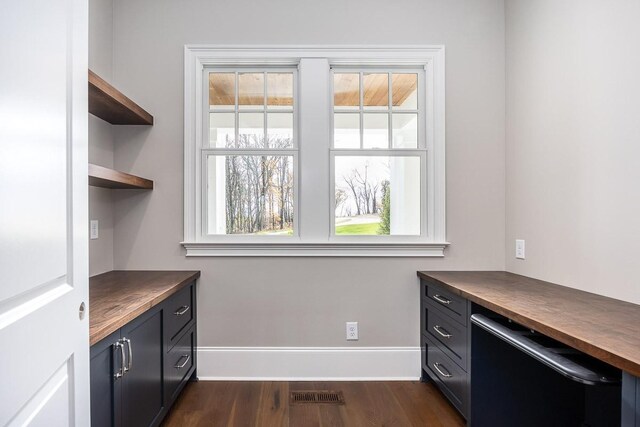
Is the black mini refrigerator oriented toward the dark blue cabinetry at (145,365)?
yes

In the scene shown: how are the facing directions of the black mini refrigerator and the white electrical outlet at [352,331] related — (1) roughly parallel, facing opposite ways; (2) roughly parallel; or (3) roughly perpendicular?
roughly perpendicular

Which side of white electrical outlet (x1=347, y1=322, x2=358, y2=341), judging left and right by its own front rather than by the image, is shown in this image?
front

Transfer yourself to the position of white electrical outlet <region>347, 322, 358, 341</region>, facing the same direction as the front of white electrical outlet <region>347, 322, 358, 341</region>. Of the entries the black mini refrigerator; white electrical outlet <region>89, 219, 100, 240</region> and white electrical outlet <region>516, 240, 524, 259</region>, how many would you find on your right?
1

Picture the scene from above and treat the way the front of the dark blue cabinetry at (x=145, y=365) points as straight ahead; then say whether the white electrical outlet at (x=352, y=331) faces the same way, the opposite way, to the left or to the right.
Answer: to the right

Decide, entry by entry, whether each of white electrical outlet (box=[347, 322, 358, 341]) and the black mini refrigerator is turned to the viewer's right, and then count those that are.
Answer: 0

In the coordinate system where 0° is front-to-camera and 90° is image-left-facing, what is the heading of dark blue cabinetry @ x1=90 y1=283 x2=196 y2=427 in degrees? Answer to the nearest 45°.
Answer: approximately 315°

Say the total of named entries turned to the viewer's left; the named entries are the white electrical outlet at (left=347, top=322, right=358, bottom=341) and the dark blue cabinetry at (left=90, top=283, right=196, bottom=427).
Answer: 0

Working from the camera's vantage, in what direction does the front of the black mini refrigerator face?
facing the viewer and to the left of the viewer

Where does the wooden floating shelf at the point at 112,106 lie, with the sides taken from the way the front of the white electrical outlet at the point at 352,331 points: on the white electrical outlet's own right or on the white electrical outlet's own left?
on the white electrical outlet's own right
